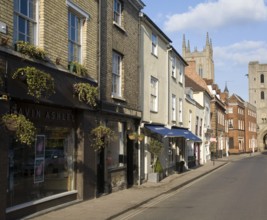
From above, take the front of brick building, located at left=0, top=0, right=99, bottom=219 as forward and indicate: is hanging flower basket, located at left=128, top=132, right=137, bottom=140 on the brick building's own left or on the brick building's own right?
on the brick building's own left

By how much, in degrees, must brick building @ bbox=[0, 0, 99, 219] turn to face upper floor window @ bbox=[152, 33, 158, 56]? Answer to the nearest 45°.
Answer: approximately 90° to its left

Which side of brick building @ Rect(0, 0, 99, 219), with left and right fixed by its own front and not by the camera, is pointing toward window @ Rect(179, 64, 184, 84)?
left

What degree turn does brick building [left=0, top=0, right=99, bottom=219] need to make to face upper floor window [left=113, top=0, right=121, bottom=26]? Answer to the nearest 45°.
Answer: approximately 90° to its left

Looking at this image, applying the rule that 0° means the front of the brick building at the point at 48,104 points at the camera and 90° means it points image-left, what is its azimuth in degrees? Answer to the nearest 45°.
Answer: approximately 315°

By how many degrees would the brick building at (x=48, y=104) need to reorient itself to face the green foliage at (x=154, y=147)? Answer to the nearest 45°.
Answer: approximately 90° to its left
